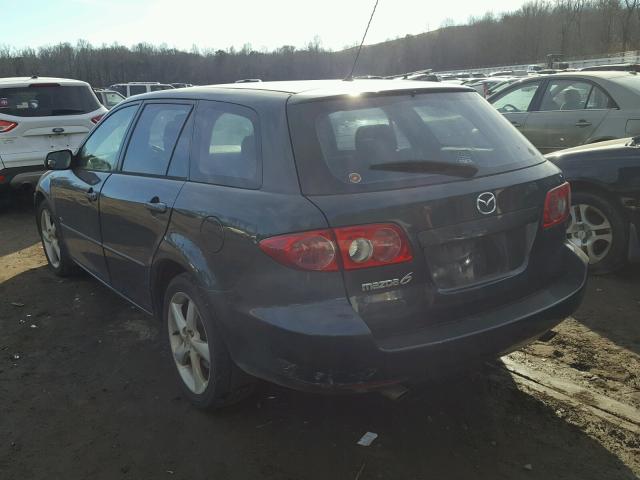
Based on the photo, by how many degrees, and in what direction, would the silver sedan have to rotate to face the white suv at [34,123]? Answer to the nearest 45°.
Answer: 0° — it already faces it

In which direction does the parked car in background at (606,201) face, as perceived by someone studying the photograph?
facing to the left of the viewer

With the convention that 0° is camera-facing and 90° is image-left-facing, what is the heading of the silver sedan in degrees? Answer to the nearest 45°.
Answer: approximately 90°

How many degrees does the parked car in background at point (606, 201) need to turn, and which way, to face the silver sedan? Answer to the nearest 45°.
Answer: approximately 90° to its right

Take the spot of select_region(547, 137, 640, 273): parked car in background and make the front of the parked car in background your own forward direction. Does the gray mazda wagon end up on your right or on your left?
on your left

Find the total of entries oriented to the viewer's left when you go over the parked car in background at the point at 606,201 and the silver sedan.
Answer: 2

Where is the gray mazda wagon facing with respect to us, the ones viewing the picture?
facing away from the viewer and to the left of the viewer

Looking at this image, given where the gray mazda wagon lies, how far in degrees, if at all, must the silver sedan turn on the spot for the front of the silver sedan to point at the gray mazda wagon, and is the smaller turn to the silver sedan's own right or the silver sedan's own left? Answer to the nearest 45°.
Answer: approximately 90° to the silver sedan's own left

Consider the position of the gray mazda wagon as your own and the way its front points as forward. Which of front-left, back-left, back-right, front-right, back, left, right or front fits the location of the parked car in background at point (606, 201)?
right
